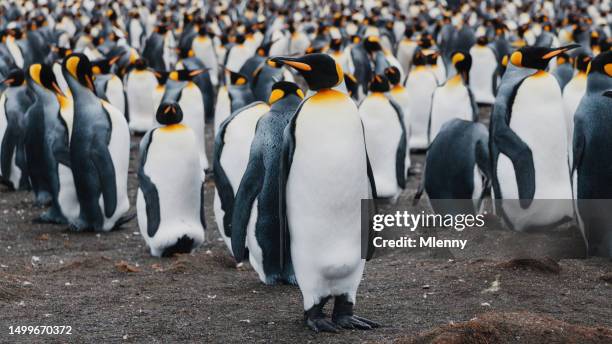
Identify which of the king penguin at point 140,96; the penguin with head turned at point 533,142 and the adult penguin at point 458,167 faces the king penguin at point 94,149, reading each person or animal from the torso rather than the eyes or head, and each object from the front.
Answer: the king penguin at point 140,96

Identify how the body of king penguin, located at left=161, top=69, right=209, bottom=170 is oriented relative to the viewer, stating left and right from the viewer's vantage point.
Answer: facing the viewer and to the right of the viewer

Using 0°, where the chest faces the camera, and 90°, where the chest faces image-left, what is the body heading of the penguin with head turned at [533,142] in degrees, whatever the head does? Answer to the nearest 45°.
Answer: approximately 315°

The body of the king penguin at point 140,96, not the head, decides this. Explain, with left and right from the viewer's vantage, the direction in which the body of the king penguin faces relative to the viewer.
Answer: facing the viewer

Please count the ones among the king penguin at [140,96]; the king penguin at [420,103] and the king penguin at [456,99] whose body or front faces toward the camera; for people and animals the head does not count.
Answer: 3

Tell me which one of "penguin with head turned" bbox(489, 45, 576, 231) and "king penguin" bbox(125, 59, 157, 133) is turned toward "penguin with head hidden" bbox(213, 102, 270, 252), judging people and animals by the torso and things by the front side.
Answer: the king penguin

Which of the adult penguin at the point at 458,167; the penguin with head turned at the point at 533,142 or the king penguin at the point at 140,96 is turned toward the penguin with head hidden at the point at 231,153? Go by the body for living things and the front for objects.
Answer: the king penguin

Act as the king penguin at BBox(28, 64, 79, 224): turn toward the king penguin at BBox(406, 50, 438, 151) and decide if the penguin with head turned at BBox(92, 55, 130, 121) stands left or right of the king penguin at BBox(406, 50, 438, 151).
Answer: left

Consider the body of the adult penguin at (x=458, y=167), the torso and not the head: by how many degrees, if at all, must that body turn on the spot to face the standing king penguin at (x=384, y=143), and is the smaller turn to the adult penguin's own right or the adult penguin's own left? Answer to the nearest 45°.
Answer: approximately 90° to the adult penguin's own left

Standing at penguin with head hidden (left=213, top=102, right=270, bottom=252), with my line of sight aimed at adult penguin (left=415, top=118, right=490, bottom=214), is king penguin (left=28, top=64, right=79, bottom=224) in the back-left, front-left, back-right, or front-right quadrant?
back-left

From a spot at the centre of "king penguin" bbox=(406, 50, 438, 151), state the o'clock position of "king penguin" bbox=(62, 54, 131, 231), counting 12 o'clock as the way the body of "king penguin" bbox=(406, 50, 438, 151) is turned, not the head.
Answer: "king penguin" bbox=(62, 54, 131, 231) is roughly at 1 o'clock from "king penguin" bbox=(406, 50, 438, 151).

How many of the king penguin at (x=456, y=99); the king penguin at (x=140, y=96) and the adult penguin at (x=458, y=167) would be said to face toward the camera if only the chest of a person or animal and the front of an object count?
2

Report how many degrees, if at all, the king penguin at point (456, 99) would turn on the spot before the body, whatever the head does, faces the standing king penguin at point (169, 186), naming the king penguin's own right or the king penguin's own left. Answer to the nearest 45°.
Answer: approximately 45° to the king penguin's own right

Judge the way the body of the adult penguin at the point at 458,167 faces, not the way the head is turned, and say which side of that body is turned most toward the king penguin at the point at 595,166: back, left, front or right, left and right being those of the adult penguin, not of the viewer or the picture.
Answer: right

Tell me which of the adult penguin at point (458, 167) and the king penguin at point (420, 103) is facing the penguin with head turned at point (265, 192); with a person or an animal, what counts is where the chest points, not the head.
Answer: the king penguin
